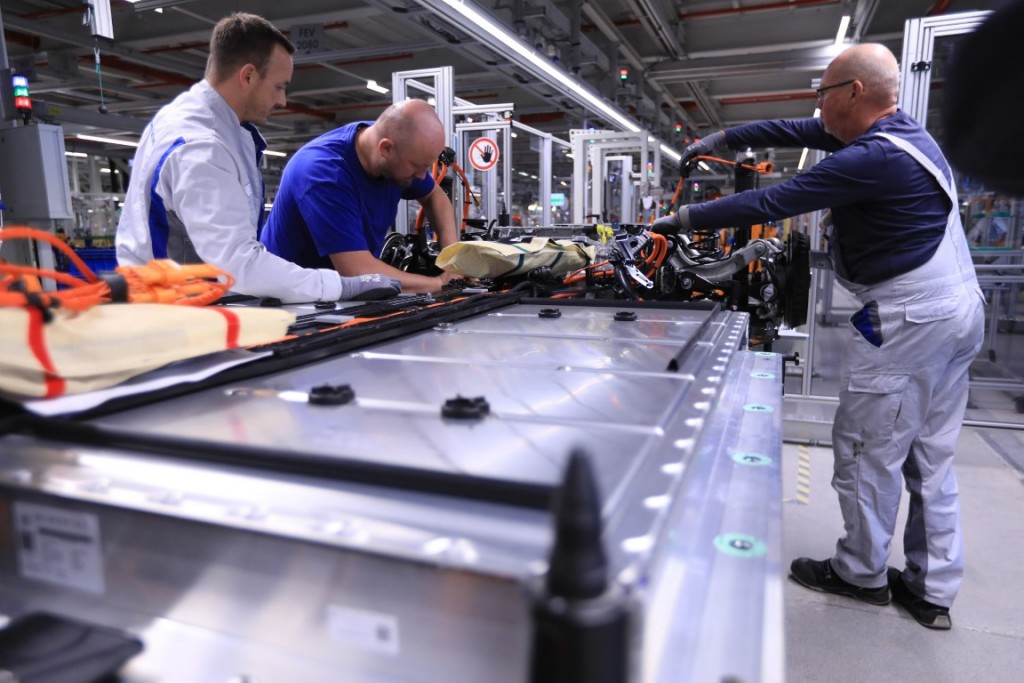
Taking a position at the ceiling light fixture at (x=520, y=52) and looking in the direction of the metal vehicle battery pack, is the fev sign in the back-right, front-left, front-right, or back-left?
back-right

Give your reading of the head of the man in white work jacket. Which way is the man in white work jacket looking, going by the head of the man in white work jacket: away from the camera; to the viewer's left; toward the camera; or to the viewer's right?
to the viewer's right

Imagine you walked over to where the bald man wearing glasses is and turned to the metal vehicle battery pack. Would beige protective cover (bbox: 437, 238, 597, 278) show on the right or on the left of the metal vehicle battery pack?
right

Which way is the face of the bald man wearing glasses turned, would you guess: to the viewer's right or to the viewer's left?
to the viewer's left

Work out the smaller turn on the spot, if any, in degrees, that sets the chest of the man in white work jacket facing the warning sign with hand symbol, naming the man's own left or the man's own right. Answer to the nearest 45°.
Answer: approximately 45° to the man's own left

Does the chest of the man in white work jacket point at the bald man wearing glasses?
yes

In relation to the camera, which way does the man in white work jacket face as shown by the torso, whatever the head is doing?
to the viewer's right

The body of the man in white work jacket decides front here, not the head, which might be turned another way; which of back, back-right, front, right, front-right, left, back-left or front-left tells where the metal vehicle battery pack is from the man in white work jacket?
right

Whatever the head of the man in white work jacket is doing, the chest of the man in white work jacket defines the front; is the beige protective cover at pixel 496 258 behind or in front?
in front

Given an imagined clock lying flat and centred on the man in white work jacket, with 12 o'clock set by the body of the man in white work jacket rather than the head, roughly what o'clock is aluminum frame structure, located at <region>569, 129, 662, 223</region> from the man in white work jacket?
The aluminum frame structure is roughly at 10 o'clock from the man in white work jacket.

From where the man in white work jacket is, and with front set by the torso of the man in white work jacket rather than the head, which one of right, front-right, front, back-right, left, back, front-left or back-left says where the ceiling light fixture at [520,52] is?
front-left
